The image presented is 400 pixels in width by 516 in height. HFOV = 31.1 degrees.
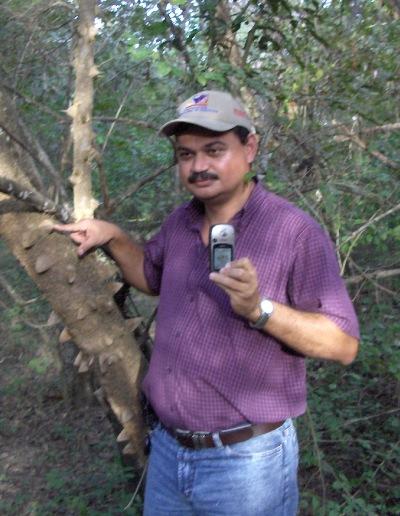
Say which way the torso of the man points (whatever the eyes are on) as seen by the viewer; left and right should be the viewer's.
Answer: facing the viewer and to the left of the viewer

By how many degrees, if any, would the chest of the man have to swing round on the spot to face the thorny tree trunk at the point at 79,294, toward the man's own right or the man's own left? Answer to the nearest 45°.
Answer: approximately 90° to the man's own right

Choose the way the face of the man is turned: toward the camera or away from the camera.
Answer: toward the camera
